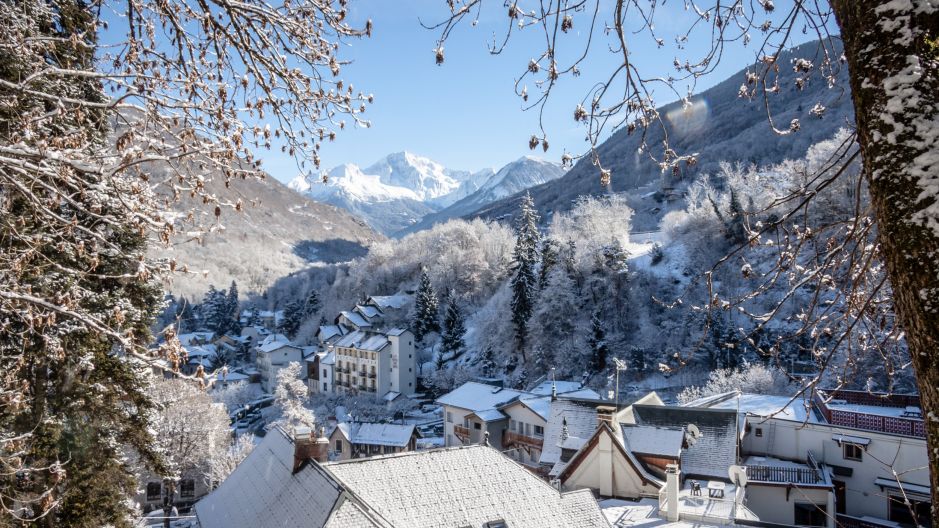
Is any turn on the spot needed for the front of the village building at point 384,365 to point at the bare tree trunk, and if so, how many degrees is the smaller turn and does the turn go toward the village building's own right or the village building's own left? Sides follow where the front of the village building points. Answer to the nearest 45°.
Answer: approximately 45° to the village building's own left

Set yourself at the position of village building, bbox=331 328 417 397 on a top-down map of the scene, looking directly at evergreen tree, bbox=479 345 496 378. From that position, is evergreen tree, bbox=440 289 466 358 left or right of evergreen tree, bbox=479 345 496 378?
left

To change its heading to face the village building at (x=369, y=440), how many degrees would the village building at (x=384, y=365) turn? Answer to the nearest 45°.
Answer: approximately 45° to its left

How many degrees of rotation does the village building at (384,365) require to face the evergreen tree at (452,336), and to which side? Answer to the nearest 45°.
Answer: approximately 135° to its left

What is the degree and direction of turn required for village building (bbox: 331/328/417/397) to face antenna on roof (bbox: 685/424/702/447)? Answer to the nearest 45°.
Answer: approximately 45° to its left

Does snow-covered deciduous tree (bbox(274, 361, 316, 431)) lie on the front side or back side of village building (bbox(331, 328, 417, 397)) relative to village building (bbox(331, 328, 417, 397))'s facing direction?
on the front side

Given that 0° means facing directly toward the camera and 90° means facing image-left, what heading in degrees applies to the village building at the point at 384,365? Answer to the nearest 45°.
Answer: approximately 45°

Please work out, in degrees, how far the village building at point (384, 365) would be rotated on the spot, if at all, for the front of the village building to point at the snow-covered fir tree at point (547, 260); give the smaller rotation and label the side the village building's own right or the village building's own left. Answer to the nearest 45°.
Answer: approximately 135° to the village building's own left

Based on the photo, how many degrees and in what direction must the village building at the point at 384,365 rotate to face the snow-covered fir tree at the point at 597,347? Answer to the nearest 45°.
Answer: approximately 90° to its left
